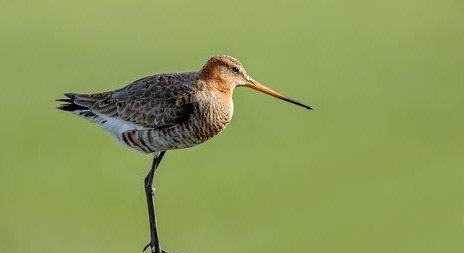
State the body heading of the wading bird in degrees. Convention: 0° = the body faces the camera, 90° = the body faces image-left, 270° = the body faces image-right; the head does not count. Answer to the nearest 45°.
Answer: approximately 270°
